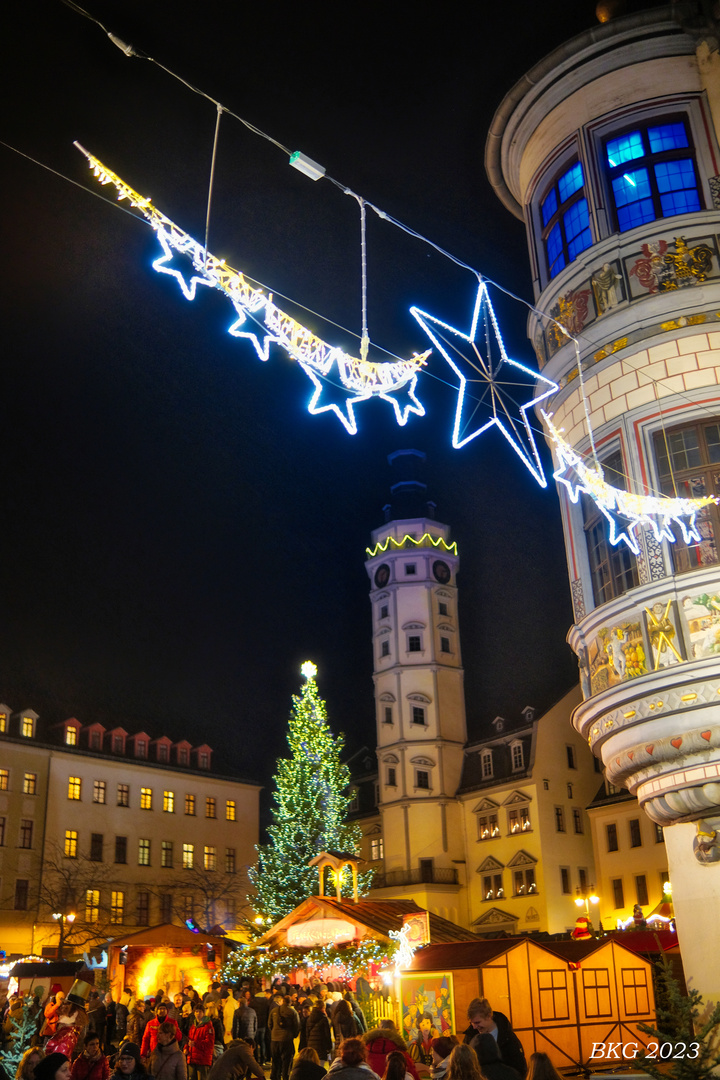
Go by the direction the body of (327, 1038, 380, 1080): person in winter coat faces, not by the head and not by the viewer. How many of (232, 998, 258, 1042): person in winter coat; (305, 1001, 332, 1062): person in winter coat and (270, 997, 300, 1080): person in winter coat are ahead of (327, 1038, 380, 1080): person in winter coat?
3

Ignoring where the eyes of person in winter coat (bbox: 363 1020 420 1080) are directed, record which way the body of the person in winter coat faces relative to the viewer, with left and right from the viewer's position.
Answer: facing away from the viewer

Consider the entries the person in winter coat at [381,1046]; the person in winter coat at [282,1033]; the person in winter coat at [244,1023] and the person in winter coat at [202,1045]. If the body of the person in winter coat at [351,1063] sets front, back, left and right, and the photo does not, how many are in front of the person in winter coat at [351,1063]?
4

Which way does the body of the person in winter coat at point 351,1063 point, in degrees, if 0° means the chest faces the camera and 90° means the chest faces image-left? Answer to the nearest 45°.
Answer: approximately 180°

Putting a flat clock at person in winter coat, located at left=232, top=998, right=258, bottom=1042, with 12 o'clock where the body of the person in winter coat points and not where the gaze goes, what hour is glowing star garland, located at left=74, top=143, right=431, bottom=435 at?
The glowing star garland is roughly at 6 o'clock from the person in winter coat.

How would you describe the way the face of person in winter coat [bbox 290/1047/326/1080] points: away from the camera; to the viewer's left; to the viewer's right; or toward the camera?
away from the camera

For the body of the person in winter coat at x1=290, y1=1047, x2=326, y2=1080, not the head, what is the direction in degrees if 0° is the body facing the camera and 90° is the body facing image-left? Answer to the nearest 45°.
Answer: approximately 180°

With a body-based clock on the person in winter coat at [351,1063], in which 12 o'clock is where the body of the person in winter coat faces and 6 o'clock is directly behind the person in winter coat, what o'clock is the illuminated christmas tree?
The illuminated christmas tree is roughly at 12 o'clock from the person in winter coat.

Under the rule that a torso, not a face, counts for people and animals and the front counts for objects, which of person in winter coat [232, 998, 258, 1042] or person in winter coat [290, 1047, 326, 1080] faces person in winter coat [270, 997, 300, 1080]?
person in winter coat [290, 1047, 326, 1080]

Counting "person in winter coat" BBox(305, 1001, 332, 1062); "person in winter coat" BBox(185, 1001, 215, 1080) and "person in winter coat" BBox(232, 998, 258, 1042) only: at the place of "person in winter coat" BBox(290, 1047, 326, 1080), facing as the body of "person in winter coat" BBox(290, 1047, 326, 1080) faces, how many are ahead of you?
3

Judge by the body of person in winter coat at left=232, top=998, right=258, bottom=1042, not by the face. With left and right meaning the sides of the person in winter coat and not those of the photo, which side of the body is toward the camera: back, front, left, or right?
back
